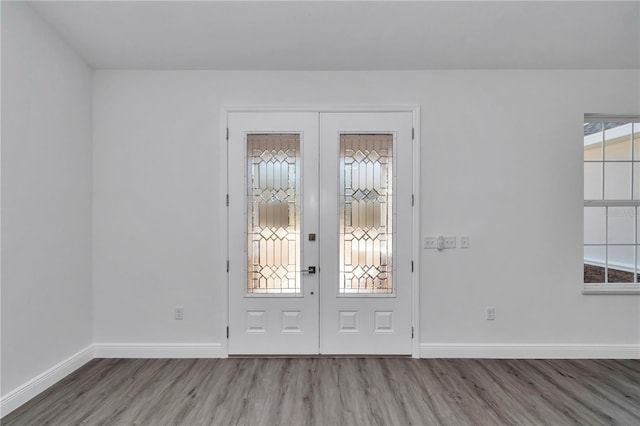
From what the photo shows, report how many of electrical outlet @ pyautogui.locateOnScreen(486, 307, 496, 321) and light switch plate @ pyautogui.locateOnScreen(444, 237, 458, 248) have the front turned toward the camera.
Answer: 2

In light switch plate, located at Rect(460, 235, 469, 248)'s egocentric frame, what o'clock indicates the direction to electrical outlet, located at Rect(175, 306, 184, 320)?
The electrical outlet is roughly at 2 o'clock from the light switch plate.

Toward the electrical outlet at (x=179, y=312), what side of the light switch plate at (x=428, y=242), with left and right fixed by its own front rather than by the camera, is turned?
right

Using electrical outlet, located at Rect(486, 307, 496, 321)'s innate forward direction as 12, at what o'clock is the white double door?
The white double door is roughly at 2 o'clock from the electrical outlet.

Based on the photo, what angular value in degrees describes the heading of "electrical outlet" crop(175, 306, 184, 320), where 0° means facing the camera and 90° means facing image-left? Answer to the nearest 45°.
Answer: approximately 0°

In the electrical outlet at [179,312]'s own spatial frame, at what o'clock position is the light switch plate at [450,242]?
The light switch plate is roughly at 10 o'clock from the electrical outlet.
